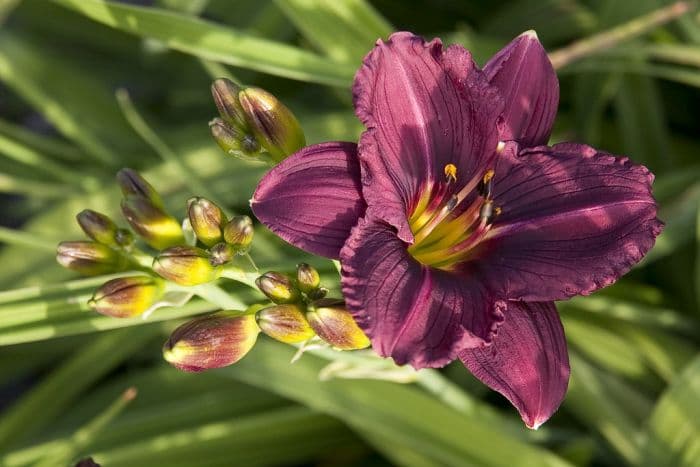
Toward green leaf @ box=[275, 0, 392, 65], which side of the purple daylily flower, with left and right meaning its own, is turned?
back

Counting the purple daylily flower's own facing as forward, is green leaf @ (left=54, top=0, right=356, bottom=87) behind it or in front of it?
behind

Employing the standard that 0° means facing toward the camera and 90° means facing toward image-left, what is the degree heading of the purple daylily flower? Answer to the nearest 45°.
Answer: approximately 0°
